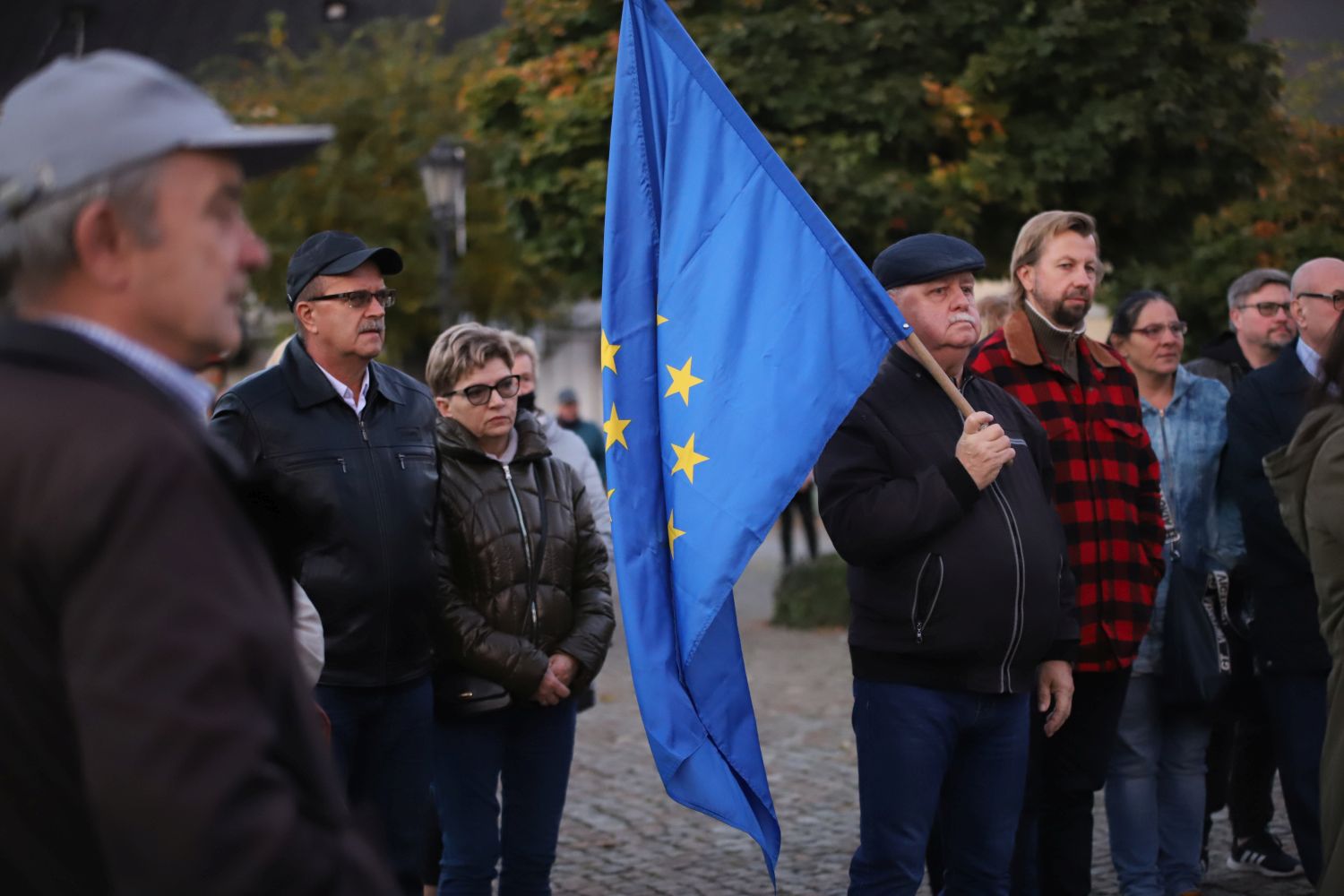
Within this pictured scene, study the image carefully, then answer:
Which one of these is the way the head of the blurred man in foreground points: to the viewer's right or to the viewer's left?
to the viewer's right

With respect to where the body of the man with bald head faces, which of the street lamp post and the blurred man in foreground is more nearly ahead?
the blurred man in foreground

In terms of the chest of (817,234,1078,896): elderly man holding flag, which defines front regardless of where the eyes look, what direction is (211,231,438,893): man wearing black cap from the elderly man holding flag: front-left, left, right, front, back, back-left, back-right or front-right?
back-right

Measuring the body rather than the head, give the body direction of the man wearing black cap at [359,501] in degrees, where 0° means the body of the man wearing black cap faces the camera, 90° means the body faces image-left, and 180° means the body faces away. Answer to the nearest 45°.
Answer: approximately 315°

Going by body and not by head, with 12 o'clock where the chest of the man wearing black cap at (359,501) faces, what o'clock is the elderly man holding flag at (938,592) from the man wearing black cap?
The elderly man holding flag is roughly at 11 o'clock from the man wearing black cap.

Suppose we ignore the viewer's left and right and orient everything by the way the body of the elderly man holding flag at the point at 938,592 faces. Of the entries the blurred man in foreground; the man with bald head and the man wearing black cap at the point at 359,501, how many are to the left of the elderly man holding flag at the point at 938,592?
1

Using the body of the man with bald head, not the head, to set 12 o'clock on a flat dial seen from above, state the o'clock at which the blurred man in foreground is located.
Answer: The blurred man in foreground is roughly at 2 o'clock from the man with bald head.

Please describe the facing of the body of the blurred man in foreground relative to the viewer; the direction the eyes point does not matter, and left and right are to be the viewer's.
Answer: facing to the right of the viewer
